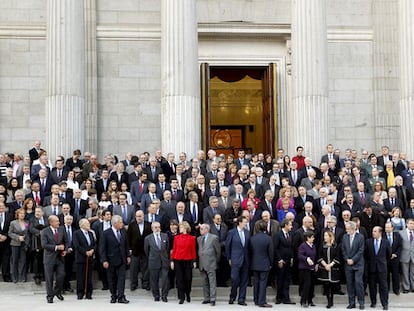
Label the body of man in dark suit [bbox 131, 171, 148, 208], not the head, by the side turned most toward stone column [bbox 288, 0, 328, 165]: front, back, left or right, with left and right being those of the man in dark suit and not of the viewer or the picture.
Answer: left

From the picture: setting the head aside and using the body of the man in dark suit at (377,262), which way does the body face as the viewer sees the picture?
toward the camera

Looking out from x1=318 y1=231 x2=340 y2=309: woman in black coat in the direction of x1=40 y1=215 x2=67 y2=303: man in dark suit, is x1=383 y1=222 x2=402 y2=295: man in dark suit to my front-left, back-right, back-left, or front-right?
back-right

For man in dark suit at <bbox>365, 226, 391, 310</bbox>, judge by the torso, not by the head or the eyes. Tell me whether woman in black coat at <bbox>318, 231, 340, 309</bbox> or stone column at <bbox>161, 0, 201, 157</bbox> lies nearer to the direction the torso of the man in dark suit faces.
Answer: the woman in black coat

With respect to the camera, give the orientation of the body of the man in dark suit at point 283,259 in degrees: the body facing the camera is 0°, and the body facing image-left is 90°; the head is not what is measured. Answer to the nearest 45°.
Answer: approximately 315°

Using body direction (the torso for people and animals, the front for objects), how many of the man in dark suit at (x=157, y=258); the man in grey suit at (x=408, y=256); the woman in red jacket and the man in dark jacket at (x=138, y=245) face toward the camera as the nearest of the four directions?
4

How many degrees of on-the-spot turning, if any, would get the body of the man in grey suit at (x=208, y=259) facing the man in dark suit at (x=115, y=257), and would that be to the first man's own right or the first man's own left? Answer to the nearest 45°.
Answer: approximately 45° to the first man's own right

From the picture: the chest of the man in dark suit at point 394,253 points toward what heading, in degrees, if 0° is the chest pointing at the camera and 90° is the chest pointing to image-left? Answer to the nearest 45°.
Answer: approximately 45°

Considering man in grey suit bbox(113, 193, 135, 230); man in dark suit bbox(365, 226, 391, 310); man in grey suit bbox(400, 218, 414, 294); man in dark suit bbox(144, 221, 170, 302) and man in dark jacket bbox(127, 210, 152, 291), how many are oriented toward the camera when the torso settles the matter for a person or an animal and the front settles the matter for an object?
5

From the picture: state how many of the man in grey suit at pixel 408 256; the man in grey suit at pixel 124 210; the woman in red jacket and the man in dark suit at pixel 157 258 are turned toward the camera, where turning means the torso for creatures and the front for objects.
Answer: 4

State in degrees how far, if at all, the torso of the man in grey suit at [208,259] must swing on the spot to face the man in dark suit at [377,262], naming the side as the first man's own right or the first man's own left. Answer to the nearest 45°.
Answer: approximately 135° to the first man's own left

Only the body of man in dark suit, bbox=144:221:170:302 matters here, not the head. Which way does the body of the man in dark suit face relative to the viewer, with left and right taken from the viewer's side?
facing the viewer

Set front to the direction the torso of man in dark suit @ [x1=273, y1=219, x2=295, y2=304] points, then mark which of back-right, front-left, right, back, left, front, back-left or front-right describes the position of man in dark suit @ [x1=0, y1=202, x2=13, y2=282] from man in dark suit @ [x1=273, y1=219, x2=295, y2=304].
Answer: back-right

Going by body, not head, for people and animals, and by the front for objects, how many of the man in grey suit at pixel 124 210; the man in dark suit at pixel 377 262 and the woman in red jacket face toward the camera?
3

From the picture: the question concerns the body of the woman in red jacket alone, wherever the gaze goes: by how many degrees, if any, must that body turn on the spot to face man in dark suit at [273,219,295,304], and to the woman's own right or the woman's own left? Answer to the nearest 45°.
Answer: approximately 90° to the woman's own left

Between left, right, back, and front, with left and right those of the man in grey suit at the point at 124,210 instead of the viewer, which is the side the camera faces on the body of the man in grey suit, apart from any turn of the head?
front

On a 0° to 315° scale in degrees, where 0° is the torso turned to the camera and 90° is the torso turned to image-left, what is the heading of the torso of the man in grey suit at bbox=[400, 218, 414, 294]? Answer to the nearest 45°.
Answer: approximately 0°

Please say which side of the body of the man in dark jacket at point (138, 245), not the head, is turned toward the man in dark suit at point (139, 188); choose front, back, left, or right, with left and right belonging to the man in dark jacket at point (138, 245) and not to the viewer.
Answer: back

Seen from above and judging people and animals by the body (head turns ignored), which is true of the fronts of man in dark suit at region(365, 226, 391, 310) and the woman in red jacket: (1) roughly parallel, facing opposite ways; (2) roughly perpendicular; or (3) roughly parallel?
roughly parallel
